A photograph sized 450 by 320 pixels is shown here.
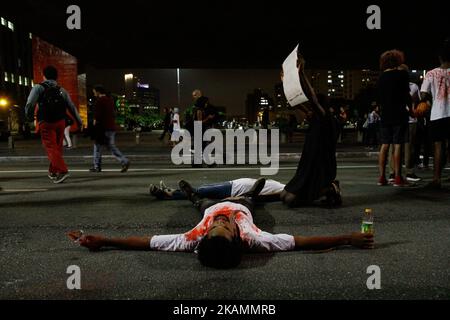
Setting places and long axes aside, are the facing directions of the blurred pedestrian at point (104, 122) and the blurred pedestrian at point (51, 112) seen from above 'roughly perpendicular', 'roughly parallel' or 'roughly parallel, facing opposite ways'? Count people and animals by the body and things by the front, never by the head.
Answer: roughly perpendicular

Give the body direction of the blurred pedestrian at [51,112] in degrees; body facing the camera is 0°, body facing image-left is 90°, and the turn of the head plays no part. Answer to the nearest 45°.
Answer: approximately 180°

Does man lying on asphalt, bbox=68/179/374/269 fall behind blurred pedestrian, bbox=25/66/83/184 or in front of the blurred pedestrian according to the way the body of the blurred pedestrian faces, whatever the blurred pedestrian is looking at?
behind

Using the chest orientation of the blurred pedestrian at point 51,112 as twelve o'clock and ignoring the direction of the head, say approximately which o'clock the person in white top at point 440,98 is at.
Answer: The person in white top is roughly at 4 o'clock from the blurred pedestrian.

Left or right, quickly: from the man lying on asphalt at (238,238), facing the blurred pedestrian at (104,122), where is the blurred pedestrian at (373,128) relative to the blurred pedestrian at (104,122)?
right

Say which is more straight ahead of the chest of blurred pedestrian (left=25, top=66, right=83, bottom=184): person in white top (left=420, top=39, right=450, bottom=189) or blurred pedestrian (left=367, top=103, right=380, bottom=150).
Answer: the blurred pedestrian

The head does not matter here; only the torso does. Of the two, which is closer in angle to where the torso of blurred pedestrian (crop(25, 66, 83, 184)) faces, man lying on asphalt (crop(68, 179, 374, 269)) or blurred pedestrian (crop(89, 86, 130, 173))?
the blurred pedestrian
